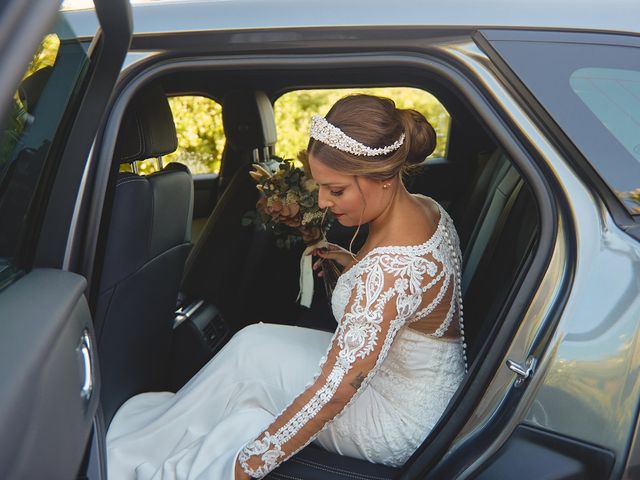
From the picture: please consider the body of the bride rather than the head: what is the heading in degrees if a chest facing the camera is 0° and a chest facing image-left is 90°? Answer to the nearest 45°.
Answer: approximately 90°

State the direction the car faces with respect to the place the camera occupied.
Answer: facing to the left of the viewer

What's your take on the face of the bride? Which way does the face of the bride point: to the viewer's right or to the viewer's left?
to the viewer's left
